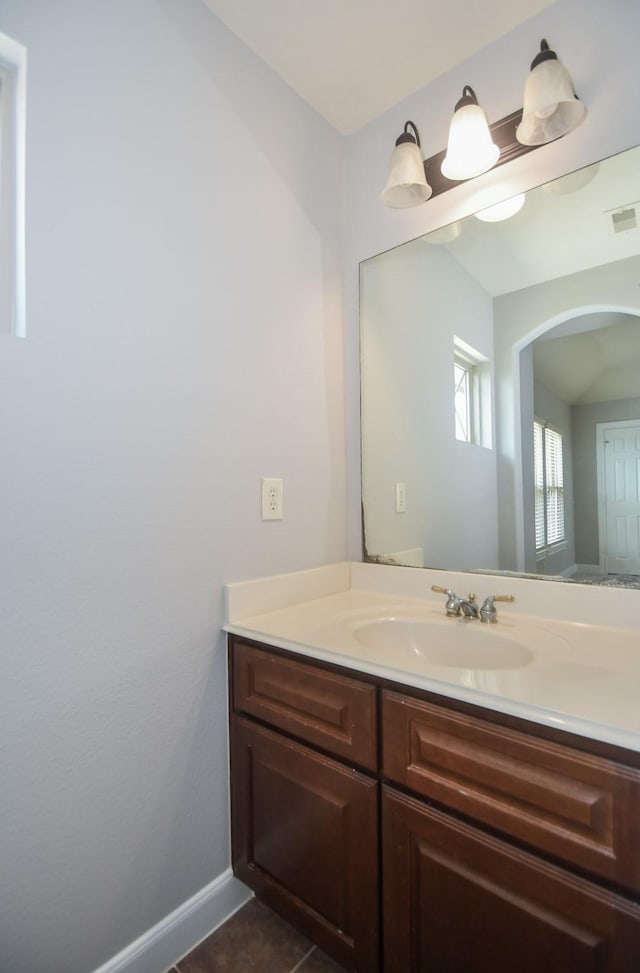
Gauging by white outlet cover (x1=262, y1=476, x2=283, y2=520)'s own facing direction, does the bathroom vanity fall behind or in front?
in front

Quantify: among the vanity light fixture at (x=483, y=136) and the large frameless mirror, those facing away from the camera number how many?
0

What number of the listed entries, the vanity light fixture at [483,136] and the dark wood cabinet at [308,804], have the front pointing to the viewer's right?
0

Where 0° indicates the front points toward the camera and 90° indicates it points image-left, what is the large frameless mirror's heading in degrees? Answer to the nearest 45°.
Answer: approximately 45°
